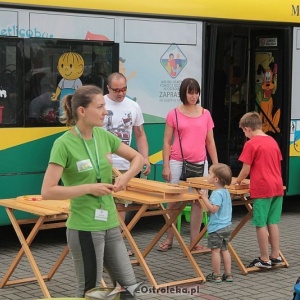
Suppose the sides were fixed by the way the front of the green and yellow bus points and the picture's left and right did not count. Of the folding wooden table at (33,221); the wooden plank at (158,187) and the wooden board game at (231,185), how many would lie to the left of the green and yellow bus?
0

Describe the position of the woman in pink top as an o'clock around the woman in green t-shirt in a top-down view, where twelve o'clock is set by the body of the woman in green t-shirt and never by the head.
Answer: The woman in pink top is roughly at 8 o'clock from the woman in green t-shirt.

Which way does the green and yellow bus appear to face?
to the viewer's right

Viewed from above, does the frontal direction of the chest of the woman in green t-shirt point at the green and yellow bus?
no

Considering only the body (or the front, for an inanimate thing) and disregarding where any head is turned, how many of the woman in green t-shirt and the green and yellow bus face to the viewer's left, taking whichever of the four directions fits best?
0

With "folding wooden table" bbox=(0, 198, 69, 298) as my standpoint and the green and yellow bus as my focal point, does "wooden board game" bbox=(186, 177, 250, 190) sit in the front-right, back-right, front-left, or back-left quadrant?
front-right

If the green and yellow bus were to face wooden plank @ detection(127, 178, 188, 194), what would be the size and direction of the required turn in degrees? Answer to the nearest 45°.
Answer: approximately 90° to its right

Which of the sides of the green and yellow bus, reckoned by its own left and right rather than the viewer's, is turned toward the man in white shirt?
right

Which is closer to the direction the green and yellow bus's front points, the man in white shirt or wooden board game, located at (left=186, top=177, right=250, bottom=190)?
the wooden board game

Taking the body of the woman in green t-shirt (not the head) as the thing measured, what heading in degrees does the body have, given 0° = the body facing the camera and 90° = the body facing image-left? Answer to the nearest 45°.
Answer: approximately 315°

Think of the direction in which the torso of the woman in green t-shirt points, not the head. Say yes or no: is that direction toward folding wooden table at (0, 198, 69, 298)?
no

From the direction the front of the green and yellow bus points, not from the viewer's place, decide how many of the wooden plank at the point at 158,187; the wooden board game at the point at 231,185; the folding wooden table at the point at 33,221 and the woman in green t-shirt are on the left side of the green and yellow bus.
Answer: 0

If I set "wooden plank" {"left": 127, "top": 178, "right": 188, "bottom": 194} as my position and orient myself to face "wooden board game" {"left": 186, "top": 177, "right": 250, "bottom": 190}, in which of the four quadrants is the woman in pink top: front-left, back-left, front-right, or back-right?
front-left

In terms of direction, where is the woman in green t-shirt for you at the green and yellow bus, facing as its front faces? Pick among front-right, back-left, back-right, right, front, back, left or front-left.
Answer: right

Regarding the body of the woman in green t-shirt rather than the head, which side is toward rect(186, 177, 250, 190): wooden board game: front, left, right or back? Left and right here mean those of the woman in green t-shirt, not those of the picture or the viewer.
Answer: left

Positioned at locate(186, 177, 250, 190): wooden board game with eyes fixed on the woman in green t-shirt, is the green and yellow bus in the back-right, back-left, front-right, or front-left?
back-right

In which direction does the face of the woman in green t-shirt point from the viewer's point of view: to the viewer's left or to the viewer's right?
to the viewer's right

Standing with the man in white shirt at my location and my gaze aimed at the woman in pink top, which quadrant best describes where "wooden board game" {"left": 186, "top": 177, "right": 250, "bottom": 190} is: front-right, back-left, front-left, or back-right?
front-right
